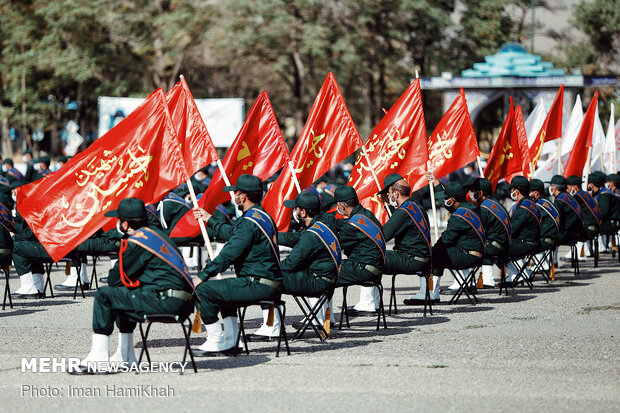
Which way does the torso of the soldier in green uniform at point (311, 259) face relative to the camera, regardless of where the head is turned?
to the viewer's left

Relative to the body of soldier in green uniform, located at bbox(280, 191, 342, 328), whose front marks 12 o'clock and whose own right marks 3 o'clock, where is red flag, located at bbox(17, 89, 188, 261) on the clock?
The red flag is roughly at 12 o'clock from the soldier in green uniform.

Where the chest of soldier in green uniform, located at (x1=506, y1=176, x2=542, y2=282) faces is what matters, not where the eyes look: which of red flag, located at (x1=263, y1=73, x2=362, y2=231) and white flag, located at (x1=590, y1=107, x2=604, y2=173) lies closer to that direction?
the red flag

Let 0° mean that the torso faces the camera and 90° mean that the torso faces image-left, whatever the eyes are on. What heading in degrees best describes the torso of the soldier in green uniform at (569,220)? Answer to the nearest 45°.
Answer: approximately 90°

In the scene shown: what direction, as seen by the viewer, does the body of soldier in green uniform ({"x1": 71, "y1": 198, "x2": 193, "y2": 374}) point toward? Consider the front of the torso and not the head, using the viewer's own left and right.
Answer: facing to the left of the viewer

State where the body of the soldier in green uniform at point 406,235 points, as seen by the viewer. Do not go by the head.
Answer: to the viewer's left

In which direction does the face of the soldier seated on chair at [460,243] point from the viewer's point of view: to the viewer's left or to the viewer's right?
to the viewer's left

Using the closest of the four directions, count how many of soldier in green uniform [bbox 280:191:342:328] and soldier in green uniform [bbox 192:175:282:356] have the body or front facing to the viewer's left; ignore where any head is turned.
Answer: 2

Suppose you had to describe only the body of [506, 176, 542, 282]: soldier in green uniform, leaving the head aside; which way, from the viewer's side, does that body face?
to the viewer's left

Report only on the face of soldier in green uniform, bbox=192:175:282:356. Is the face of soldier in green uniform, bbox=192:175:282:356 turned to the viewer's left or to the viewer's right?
to the viewer's left

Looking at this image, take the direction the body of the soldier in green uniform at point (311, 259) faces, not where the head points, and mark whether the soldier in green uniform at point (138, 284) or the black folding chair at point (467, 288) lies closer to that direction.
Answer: the soldier in green uniform
